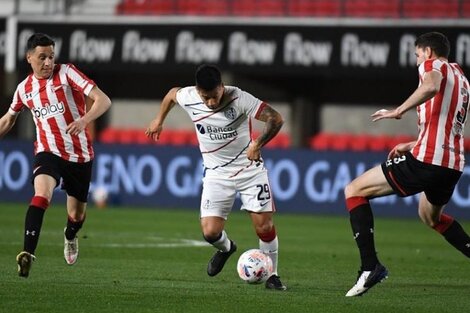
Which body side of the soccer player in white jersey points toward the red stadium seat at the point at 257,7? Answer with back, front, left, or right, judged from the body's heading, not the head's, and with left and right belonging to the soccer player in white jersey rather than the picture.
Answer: back

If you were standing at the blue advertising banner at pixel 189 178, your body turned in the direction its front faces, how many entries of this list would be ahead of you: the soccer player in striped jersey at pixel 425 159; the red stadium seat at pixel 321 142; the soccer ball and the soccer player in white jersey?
3

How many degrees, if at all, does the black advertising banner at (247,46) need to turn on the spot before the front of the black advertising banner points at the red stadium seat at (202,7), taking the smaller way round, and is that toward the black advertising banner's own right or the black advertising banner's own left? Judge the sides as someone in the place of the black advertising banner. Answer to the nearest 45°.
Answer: approximately 135° to the black advertising banner's own right

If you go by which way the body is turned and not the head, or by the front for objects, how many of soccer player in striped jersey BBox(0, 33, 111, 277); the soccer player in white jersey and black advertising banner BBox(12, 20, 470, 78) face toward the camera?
3

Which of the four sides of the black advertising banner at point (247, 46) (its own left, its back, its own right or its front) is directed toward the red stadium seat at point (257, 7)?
back

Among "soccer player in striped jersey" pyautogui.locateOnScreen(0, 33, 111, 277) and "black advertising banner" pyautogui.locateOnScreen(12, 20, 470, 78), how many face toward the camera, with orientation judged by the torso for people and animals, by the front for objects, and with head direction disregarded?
2

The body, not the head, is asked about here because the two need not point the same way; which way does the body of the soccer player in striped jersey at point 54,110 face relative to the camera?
toward the camera

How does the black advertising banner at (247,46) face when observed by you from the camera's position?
facing the viewer

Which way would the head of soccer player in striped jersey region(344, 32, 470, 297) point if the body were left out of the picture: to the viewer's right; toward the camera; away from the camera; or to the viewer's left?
to the viewer's left

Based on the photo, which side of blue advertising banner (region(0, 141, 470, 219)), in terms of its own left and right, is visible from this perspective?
front
